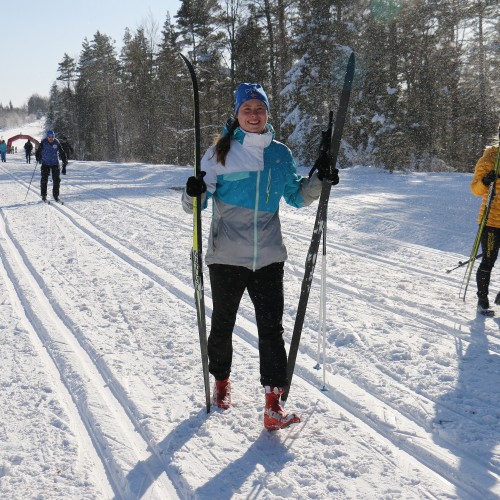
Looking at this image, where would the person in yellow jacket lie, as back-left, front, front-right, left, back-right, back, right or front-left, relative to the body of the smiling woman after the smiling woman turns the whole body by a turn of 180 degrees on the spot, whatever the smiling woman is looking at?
front-right

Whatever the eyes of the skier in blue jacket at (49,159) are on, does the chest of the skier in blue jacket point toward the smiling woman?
yes

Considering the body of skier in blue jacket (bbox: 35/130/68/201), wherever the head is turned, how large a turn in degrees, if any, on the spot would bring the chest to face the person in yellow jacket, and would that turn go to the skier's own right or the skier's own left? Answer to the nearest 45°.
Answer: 0° — they already face them

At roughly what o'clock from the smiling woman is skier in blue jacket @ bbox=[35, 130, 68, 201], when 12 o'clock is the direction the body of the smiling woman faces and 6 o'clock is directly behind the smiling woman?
The skier in blue jacket is roughly at 5 o'clock from the smiling woman.

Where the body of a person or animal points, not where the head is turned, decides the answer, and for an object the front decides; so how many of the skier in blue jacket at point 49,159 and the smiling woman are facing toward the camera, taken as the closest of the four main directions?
2

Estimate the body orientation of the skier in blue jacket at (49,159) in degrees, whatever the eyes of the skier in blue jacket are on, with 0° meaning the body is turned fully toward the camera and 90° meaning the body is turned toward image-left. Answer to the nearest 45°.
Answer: approximately 0°
